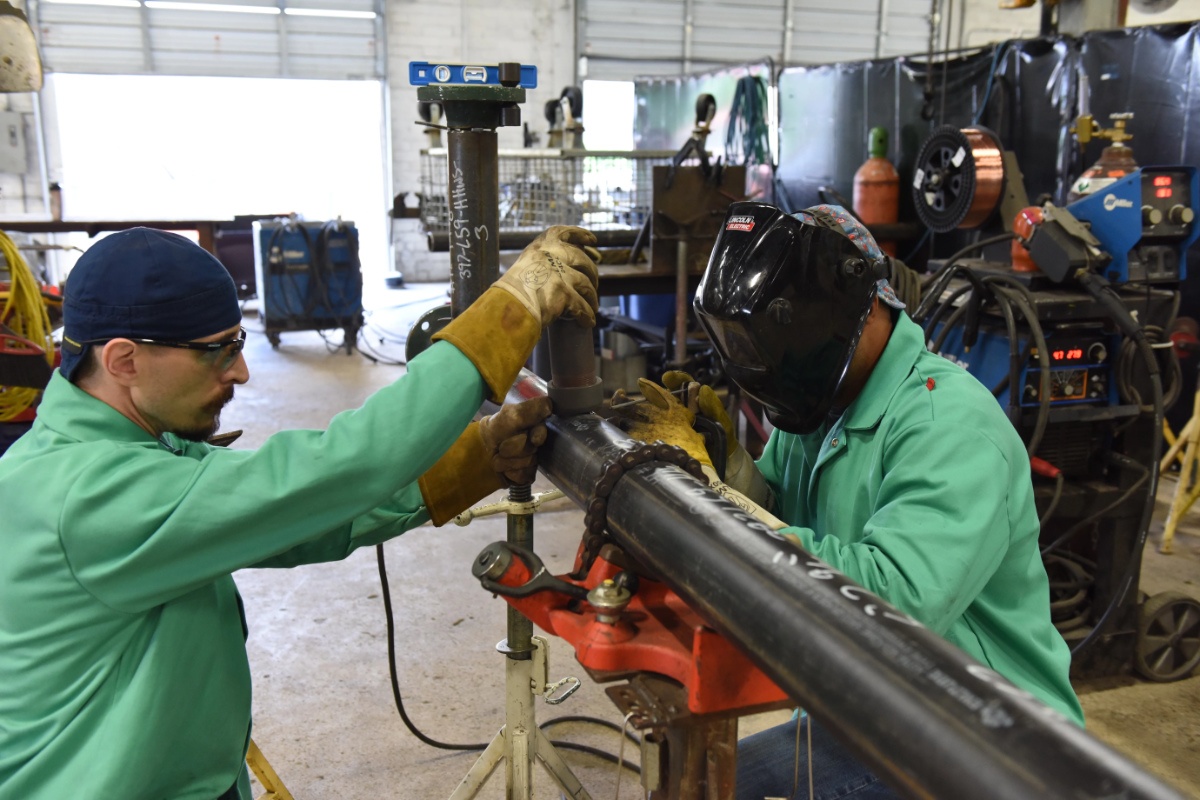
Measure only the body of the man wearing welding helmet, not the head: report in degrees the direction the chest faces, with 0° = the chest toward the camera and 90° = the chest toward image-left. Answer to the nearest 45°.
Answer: approximately 45°

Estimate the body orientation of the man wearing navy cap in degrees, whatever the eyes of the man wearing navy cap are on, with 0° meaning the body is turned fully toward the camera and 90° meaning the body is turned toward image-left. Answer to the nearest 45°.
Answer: approximately 270°

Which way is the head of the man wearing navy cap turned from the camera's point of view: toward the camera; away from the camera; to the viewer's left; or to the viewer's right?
to the viewer's right

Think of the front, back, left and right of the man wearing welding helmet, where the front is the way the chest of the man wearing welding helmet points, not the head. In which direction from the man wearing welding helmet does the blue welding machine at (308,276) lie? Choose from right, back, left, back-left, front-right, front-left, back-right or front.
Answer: right

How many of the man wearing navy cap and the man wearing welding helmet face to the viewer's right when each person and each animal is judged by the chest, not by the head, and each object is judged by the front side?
1

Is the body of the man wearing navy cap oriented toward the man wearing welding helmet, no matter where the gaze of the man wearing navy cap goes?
yes

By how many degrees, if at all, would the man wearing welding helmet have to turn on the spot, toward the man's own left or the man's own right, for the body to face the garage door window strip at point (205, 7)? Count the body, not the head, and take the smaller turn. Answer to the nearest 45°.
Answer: approximately 90° to the man's own right

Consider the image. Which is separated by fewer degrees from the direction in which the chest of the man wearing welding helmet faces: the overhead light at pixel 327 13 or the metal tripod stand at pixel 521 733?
the metal tripod stand

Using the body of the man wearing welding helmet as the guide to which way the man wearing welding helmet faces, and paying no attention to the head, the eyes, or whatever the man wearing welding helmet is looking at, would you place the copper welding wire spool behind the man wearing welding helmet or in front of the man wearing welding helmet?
behind

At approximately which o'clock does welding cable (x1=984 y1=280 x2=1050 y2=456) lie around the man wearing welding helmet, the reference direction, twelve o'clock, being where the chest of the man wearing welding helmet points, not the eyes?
The welding cable is roughly at 5 o'clock from the man wearing welding helmet.

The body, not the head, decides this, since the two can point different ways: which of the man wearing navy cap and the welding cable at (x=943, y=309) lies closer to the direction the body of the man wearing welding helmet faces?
the man wearing navy cap

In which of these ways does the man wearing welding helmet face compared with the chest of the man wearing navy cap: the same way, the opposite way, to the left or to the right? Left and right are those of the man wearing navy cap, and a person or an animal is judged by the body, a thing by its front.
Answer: the opposite way

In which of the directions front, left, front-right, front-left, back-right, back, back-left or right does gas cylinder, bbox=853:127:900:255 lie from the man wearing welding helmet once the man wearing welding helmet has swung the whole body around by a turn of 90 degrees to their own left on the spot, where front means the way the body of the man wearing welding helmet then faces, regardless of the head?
back-left
